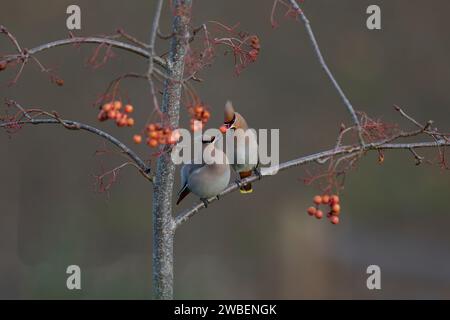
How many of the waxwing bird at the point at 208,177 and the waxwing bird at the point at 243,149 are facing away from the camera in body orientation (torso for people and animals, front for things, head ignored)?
0

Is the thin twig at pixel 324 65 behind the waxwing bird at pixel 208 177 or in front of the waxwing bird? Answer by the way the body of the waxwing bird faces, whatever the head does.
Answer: in front

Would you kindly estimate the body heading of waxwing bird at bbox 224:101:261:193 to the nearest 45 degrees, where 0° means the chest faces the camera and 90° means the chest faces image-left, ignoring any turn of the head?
approximately 45°

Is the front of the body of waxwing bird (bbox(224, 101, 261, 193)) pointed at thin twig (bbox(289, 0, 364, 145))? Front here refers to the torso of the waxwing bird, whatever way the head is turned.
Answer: no

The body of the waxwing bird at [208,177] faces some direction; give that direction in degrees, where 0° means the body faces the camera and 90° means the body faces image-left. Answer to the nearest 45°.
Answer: approximately 315°

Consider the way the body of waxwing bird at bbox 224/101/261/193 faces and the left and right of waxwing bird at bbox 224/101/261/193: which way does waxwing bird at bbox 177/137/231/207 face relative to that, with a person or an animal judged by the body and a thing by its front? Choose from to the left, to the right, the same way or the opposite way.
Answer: to the left
